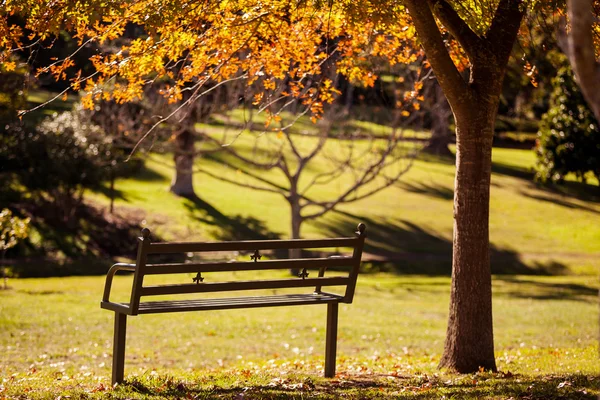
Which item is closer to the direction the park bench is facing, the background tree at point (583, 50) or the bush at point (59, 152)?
the bush
